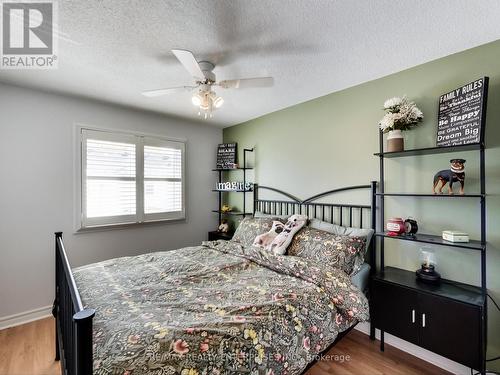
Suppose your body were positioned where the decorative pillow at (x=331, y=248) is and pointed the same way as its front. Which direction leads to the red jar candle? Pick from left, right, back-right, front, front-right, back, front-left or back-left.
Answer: back-left

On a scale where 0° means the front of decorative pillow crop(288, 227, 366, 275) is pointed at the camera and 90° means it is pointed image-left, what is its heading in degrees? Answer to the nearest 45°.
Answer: approximately 45°

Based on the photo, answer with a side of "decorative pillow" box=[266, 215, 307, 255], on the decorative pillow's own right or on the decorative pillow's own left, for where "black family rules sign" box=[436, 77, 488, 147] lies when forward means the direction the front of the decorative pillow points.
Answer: on the decorative pillow's own left

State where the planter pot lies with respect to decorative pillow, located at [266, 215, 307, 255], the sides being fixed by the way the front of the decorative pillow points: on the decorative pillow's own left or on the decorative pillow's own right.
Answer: on the decorative pillow's own left

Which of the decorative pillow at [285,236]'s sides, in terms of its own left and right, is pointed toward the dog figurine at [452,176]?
left

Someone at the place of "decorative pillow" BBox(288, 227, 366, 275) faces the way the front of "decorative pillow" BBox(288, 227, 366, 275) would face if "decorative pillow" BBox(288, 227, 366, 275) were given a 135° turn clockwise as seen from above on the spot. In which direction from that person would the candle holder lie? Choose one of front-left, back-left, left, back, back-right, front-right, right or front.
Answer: right

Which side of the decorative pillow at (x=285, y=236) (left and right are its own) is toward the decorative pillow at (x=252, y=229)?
right

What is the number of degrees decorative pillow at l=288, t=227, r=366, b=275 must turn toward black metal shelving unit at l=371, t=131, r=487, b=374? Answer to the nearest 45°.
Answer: approximately 135° to its left

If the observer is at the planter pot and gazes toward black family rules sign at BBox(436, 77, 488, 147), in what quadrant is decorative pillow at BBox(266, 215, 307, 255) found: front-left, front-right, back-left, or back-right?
back-right

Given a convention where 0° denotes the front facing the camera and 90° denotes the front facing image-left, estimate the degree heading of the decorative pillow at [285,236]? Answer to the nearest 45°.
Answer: approximately 45°
